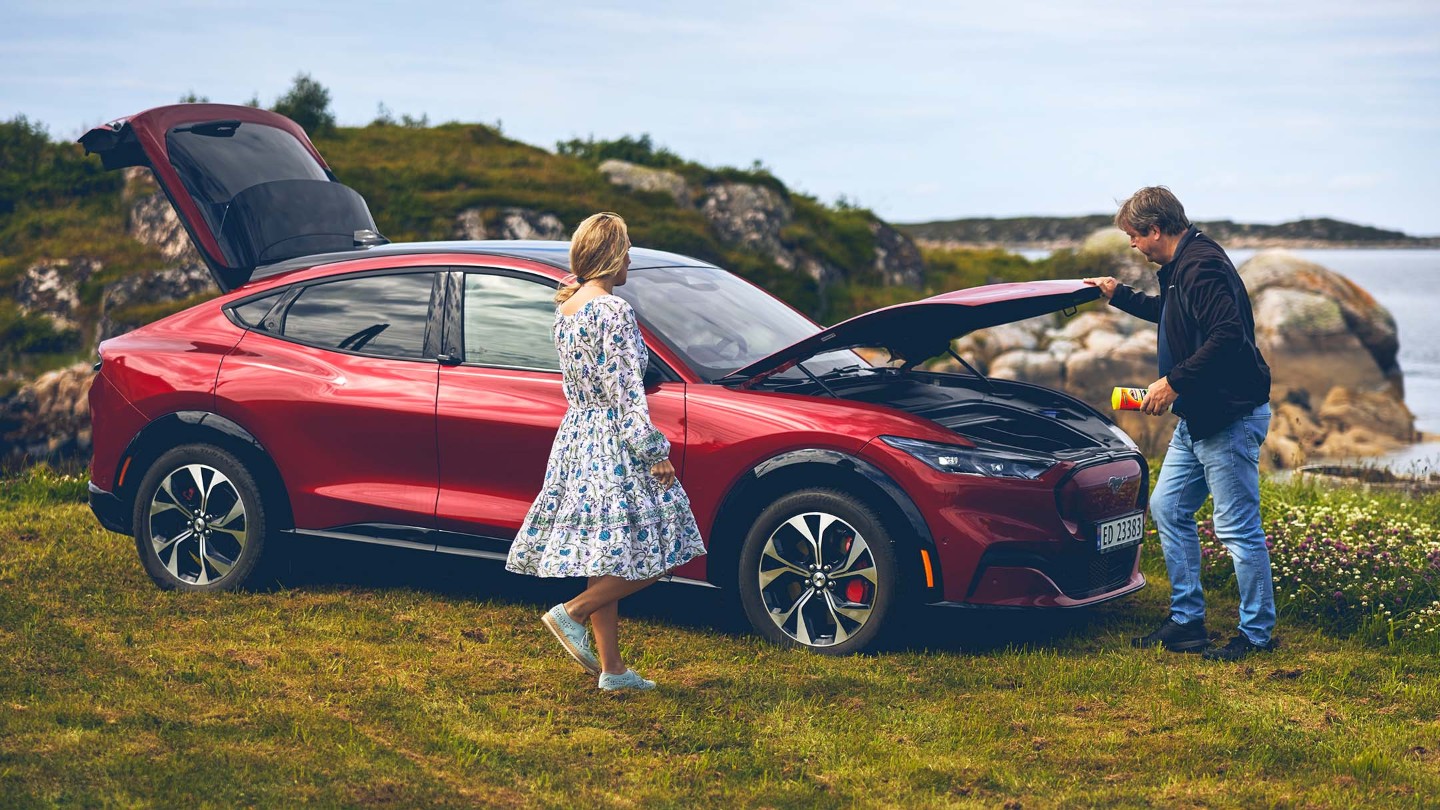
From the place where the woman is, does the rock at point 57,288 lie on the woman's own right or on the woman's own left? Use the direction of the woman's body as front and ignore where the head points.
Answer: on the woman's own left

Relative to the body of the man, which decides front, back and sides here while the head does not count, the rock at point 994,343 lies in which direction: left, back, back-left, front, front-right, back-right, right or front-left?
right

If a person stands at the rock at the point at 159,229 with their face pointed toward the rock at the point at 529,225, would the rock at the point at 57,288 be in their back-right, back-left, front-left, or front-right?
back-right

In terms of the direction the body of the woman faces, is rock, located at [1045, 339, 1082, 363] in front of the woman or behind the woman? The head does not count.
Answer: in front

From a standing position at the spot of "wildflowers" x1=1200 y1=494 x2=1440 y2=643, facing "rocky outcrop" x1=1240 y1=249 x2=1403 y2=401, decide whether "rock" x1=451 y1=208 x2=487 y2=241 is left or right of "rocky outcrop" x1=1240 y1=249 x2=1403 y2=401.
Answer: left

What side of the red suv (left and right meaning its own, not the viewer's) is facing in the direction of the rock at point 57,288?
back

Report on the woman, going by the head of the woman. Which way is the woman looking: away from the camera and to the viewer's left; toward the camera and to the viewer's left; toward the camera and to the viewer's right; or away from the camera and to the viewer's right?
away from the camera and to the viewer's right

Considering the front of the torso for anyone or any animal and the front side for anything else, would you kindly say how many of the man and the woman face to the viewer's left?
1

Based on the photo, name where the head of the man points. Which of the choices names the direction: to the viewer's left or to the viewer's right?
to the viewer's left

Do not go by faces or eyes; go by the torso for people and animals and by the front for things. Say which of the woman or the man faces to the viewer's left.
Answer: the man

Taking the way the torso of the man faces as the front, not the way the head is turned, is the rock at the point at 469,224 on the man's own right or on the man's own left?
on the man's own right

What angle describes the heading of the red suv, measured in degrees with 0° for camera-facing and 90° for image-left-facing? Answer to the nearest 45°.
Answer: approximately 315°

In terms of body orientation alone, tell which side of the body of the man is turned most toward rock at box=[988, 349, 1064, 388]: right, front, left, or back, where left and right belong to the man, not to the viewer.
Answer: right

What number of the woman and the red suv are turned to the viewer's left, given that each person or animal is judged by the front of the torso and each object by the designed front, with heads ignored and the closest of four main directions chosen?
0

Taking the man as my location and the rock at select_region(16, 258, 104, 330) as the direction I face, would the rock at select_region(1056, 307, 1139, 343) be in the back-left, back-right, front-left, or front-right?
front-right

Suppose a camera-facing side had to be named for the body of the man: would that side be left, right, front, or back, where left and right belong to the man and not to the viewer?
left

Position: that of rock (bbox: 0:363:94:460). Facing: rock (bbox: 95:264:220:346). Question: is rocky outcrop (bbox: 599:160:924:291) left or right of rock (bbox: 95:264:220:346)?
right

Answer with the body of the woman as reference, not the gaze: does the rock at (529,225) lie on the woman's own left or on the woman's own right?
on the woman's own left

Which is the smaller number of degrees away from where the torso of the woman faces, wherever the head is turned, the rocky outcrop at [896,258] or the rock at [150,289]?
the rocky outcrop

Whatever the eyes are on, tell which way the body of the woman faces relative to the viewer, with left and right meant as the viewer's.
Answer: facing away from the viewer and to the right of the viewer
